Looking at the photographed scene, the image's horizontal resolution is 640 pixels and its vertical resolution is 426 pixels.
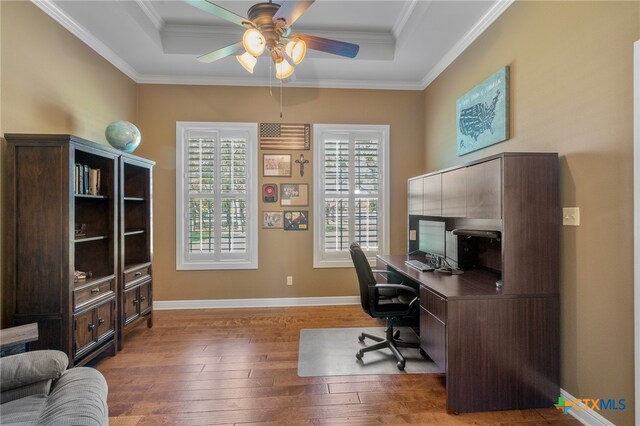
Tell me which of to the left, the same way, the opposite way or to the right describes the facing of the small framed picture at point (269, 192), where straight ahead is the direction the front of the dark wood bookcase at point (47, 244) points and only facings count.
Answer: to the right

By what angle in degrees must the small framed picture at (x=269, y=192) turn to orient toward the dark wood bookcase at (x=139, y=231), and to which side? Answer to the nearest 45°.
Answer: approximately 90° to its right

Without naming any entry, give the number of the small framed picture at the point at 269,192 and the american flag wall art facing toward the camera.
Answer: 2

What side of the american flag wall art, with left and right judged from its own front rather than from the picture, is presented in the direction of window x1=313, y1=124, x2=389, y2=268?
left

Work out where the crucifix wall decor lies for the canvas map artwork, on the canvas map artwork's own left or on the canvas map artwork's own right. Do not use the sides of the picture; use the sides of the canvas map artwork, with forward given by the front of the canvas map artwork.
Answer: on the canvas map artwork's own right

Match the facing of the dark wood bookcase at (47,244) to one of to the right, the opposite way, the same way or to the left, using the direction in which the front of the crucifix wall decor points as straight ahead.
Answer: to the left

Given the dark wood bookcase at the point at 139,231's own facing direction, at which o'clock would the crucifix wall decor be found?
The crucifix wall decor is roughly at 11 o'clock from the dark wood bookcase.

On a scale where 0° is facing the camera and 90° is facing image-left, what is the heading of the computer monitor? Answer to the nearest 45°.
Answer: approximately 45°

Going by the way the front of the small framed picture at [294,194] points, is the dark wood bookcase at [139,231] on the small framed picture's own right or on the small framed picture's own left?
on the small framed picture's own right

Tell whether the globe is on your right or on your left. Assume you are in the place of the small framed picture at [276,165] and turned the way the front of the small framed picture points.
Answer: on your right

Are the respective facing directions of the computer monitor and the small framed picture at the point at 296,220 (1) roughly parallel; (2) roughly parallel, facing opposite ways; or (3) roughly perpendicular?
roughly perpendicular

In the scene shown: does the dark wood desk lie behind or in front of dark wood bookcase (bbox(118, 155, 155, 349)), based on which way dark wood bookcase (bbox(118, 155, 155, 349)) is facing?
in front
